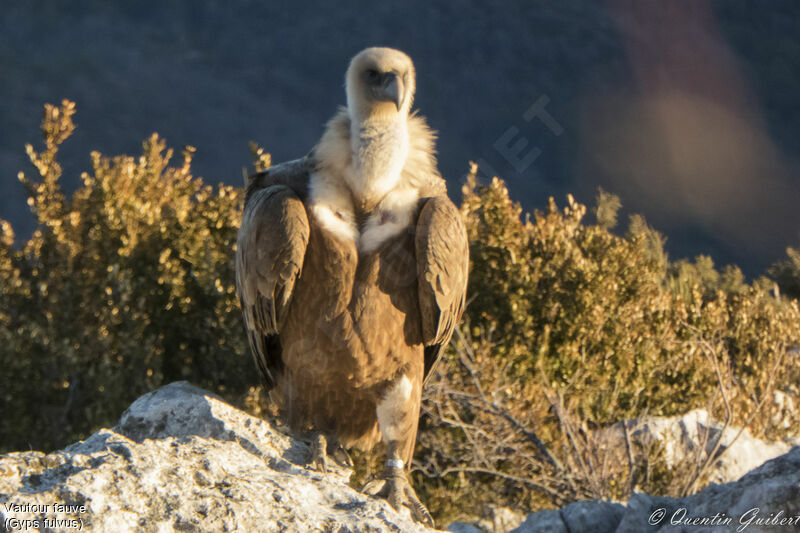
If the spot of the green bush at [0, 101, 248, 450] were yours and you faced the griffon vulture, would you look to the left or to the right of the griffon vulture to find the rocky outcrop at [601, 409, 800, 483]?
left

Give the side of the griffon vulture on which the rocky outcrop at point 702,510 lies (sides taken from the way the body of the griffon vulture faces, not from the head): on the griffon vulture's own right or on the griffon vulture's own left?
on the griffon vulture's own left

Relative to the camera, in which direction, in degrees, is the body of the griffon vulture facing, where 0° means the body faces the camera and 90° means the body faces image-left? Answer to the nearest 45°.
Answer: approximately 0°

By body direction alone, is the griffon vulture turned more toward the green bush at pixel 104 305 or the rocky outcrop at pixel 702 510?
the rocky outcrop

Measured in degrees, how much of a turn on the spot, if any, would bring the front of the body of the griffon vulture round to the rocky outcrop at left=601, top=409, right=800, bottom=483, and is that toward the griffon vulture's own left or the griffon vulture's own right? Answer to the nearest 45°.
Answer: approximately 135° to the griffon vulture's own left
